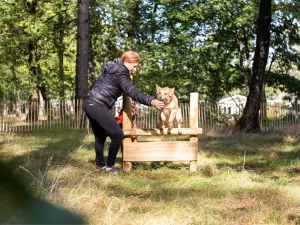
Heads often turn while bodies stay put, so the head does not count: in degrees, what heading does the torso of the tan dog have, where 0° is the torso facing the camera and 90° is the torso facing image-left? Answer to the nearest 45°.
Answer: approximately 45°

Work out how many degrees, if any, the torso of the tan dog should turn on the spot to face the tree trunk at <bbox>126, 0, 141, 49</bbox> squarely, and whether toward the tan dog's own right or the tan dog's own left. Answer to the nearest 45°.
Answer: approximately 135° to the tan dog's own right

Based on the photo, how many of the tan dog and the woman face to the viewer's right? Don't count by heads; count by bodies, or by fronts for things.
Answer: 1

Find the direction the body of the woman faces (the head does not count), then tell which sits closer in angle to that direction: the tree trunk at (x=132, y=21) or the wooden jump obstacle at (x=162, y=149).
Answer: the wooden jump obstacle

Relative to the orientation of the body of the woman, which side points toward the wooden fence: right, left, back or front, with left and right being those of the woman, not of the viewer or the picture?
left

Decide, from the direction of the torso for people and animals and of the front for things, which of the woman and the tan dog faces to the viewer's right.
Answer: the woman

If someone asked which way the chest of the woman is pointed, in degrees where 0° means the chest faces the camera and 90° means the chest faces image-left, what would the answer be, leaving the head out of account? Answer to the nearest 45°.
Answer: approximately 270°

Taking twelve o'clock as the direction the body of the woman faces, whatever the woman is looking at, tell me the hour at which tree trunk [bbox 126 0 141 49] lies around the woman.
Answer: The tree trunk is roughly at 9 o'clock from the woman.
